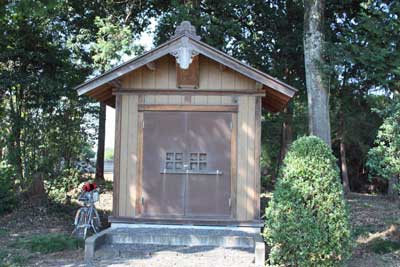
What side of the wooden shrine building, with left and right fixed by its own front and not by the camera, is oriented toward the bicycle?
right

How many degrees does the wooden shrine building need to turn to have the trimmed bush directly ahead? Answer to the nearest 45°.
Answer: approximately 45° to its left

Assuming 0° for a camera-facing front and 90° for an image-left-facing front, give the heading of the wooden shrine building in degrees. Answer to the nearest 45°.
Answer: approximately 0°

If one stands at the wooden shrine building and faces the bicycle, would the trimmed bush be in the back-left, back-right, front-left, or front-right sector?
back-left
